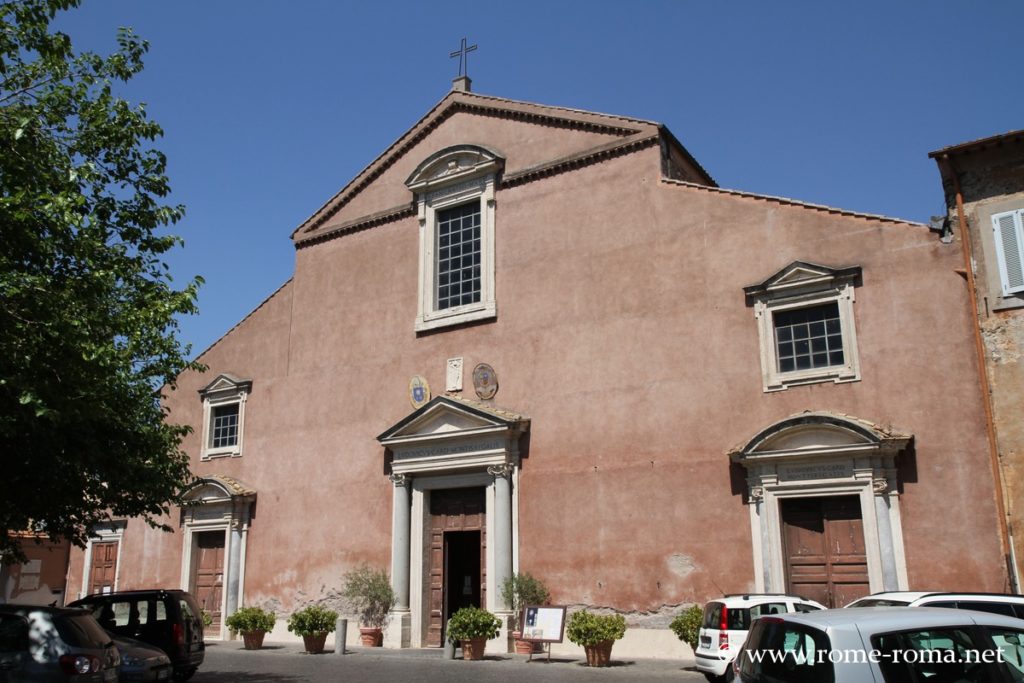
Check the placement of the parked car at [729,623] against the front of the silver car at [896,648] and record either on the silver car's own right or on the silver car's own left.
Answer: on the silver car's own left

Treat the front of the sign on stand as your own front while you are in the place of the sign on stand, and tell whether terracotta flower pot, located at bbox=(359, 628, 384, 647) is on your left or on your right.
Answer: on your right

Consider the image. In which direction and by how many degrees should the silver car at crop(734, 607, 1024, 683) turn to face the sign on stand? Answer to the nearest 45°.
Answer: approximately 90° to its left

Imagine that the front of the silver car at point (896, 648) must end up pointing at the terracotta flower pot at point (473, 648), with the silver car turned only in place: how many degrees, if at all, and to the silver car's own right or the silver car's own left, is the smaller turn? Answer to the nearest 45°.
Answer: approximately 90° to the silver car's own left

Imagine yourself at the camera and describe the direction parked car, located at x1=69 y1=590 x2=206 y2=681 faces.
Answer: facing away from the viewer and to the left of the viewer

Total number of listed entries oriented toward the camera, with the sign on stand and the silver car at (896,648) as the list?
1

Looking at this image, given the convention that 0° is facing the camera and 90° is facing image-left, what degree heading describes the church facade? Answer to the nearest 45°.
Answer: approximately 45°

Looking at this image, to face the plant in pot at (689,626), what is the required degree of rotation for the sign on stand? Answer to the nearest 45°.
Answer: approximately 45° to its left

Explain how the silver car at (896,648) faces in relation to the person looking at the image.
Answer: facing away from the viewer and to the right of the viewer

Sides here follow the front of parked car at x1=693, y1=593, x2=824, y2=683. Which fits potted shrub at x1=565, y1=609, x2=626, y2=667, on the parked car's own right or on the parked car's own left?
on the parked car's own left

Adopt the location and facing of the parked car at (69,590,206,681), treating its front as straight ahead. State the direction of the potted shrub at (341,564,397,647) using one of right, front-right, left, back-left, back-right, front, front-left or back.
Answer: right
